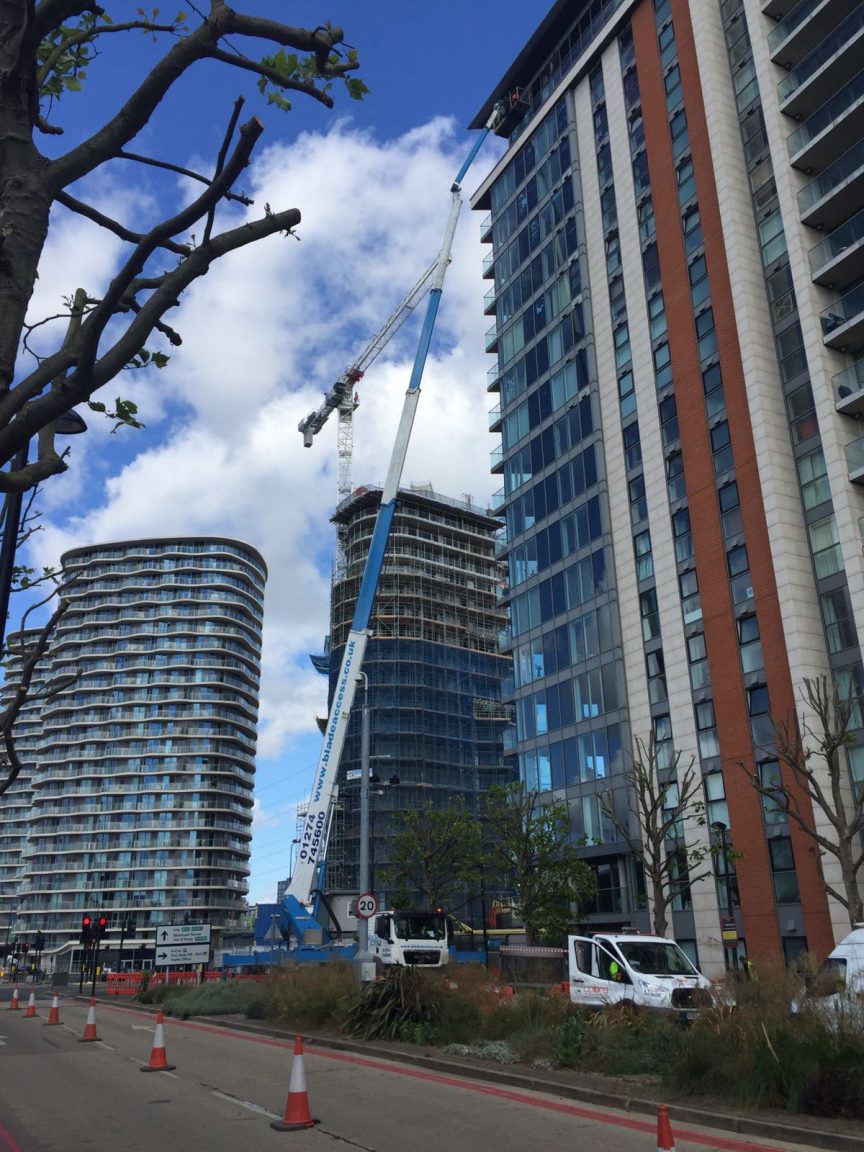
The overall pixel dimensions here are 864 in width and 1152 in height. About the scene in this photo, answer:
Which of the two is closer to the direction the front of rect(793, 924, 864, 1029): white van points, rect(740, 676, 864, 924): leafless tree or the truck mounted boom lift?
the truck mounted boom lift

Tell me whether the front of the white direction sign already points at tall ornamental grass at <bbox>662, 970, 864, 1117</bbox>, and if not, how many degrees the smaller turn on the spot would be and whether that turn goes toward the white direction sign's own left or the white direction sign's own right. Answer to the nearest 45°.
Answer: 0° — it already faces it

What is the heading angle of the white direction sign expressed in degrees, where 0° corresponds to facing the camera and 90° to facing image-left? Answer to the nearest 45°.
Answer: approximately 0°

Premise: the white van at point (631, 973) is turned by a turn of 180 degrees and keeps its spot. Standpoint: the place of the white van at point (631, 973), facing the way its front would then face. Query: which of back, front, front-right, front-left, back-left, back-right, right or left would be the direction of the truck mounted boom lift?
front

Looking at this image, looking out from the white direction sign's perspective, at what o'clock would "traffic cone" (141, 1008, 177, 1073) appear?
The traffic cone is roughly at 12 o'clock from the white direction sign.

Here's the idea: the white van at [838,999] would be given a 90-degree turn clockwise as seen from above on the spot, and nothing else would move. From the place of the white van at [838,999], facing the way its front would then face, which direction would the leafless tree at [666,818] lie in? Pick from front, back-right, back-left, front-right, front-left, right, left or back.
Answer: front

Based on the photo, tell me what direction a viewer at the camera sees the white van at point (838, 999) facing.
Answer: facing to the left of the viewer

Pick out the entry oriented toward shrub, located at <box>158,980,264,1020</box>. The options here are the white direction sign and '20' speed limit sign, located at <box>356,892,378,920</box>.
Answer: the white direction sign

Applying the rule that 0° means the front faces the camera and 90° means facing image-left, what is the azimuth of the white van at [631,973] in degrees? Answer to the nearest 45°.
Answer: approximately 315°

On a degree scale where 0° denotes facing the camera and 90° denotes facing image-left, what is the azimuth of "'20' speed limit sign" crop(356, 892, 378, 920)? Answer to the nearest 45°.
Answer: approximately 0°
